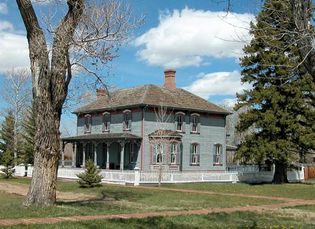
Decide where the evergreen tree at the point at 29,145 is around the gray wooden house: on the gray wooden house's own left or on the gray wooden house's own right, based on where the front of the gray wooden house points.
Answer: on the gray wooden house's own right

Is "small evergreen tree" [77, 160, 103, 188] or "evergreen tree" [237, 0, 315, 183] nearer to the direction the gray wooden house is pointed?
the small evergreen tree

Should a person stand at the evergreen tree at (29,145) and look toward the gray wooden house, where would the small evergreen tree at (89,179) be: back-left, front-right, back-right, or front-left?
front-right

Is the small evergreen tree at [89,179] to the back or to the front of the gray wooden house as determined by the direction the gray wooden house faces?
to the front

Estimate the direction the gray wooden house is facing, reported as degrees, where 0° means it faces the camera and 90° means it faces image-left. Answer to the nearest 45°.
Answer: approximately 45°

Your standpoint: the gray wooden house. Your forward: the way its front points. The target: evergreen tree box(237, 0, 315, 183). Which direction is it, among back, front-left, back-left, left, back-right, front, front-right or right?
left
